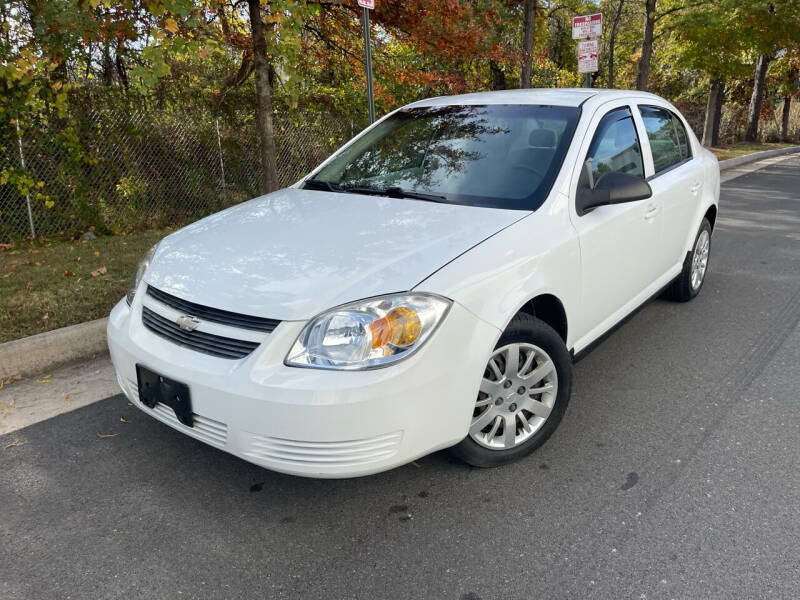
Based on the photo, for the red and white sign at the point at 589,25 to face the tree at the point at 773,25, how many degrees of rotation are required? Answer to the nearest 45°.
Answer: approximately 135° to its left

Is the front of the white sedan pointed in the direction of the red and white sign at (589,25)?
no

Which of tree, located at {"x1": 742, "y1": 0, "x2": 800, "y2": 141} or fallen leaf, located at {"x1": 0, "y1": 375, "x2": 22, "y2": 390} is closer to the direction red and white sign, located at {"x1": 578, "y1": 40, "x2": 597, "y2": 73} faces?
the fallen leaf

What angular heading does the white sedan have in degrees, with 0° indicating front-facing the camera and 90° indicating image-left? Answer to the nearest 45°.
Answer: approximately 45°

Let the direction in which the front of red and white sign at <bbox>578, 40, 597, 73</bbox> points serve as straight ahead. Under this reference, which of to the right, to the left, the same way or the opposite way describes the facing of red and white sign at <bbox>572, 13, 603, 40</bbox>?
the same way

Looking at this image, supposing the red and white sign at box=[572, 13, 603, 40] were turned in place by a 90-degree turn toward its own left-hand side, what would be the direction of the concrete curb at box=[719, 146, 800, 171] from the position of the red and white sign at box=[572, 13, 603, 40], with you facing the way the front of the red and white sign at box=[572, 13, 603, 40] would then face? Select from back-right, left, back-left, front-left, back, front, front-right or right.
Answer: front-left

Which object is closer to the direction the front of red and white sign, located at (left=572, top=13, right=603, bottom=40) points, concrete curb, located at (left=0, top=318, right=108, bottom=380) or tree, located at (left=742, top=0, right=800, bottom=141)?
the concrete curb

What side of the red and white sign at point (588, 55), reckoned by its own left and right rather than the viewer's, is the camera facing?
front

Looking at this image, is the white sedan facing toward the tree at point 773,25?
no

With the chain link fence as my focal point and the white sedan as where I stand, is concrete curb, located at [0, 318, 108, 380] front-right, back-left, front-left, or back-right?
front-left

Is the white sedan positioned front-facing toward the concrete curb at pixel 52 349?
no

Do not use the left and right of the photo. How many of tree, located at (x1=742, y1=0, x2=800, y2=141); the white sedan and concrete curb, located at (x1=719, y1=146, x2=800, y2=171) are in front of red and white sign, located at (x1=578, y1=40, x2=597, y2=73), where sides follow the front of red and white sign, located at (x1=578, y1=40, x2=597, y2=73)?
1

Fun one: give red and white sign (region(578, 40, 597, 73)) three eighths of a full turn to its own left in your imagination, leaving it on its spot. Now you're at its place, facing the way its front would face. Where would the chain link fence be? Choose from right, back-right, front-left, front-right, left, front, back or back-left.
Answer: back

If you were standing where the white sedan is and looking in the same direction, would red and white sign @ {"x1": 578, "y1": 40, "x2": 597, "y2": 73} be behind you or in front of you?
behind

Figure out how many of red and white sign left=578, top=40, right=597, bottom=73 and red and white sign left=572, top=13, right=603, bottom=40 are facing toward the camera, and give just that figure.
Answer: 2

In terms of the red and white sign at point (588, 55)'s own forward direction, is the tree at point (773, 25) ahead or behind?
behind
